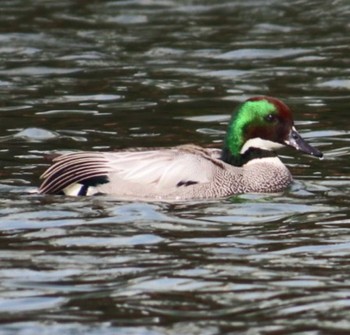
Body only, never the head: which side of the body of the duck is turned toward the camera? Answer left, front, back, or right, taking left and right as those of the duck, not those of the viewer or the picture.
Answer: right
